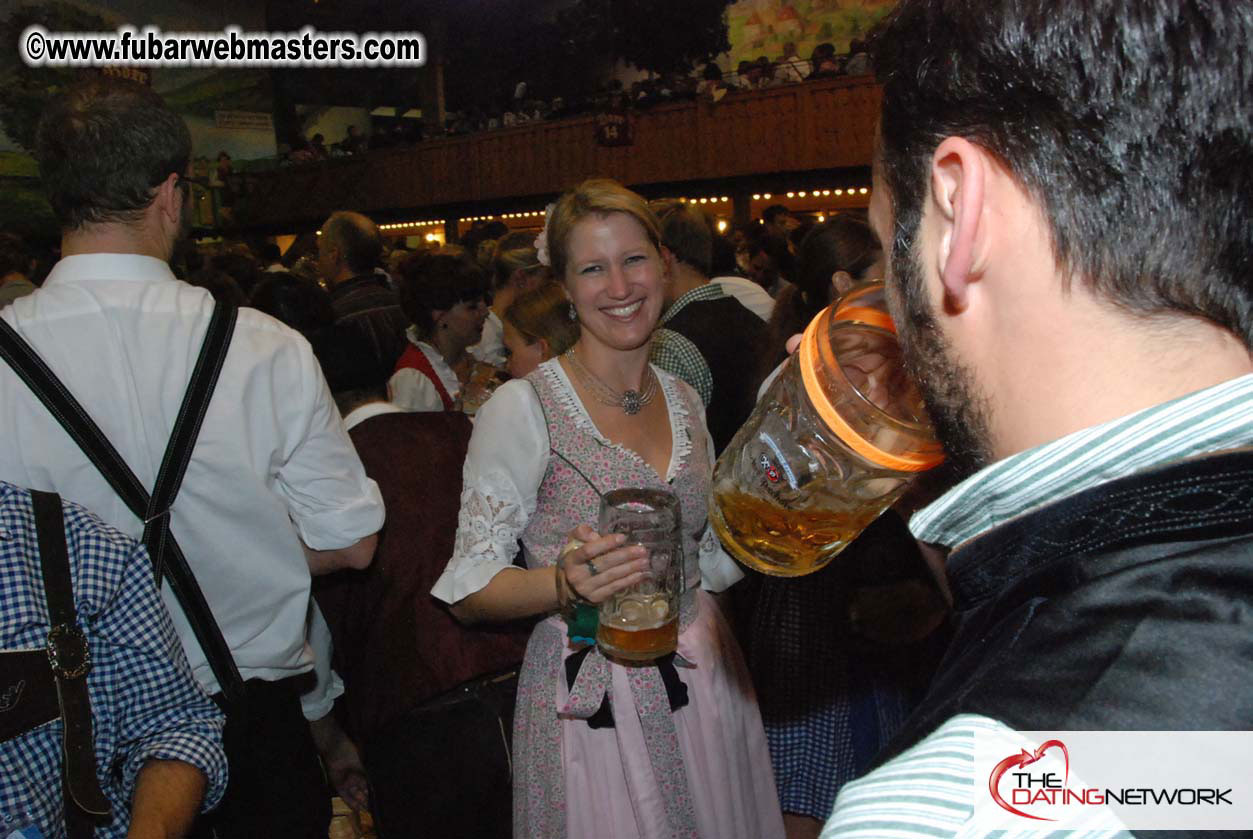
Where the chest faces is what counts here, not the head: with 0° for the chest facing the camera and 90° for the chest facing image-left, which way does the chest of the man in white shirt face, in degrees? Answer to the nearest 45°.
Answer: approximately 180°
